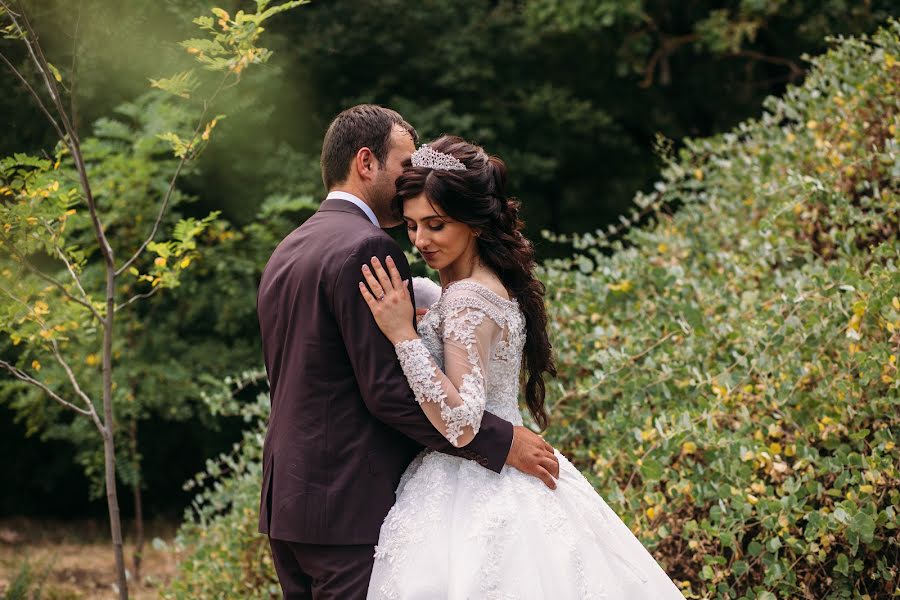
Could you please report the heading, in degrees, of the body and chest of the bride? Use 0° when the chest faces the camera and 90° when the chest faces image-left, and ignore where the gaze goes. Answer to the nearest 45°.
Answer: approximately 90°

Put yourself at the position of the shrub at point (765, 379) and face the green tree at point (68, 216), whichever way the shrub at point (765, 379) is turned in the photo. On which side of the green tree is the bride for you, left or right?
left

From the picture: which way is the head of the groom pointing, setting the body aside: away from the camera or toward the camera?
away from the camera

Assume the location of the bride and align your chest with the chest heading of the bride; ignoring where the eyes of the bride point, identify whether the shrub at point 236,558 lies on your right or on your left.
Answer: on your right

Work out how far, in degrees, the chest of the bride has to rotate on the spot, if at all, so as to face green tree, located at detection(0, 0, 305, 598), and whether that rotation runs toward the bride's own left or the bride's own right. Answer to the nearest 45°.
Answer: approximately 45° to the bride's own right

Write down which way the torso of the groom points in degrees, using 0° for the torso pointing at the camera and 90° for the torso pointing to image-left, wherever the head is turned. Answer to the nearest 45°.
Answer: approximately 225°

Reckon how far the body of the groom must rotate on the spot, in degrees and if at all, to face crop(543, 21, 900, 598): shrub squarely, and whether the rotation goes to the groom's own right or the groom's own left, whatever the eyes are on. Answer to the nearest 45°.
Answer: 0° — they already face it

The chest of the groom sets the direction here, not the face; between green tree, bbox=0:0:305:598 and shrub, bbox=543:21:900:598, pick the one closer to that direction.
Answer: the shrub
